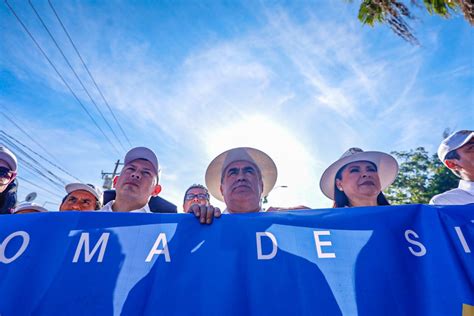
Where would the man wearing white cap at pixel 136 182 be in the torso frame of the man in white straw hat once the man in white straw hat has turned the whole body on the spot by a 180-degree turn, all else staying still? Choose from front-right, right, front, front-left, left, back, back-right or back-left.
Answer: left

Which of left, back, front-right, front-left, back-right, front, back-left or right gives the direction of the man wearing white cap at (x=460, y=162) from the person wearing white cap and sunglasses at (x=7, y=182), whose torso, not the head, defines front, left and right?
left

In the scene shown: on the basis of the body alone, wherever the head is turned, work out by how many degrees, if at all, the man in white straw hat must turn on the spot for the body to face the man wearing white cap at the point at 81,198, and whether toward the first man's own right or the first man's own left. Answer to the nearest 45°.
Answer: approximately 90° to the first man's own right

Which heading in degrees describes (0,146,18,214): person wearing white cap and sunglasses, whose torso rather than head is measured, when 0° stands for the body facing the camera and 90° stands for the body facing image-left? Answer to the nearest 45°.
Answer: approximately 45°

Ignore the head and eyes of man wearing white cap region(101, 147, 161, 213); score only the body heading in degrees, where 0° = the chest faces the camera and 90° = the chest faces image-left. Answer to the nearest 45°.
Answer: approximately 0°

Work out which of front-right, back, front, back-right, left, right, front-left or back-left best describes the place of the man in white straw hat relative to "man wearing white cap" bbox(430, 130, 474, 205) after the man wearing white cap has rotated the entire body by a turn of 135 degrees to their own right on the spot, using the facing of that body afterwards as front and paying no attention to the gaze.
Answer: front-left

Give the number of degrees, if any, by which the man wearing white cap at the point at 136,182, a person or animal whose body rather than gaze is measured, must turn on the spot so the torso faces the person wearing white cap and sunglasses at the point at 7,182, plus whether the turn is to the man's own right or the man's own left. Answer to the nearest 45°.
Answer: approximately 90° to the man's own right

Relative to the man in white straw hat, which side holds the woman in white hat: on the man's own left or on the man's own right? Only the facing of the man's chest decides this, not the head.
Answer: on the man's own left

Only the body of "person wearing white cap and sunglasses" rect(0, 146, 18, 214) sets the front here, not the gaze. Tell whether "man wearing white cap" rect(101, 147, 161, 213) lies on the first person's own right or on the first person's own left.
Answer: on the first person's own left

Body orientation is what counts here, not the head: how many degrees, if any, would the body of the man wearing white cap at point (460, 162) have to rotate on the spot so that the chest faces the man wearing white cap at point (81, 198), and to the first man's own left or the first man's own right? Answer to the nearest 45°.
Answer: approximately 90° to the first man's own right

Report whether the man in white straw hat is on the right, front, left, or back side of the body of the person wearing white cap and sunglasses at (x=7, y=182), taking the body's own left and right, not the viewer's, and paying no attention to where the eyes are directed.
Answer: left

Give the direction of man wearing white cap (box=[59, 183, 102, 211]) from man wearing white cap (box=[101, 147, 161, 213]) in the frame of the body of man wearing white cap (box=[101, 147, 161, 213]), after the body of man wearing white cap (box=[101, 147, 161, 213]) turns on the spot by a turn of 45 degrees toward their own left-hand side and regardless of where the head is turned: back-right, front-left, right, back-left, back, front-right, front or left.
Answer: back
